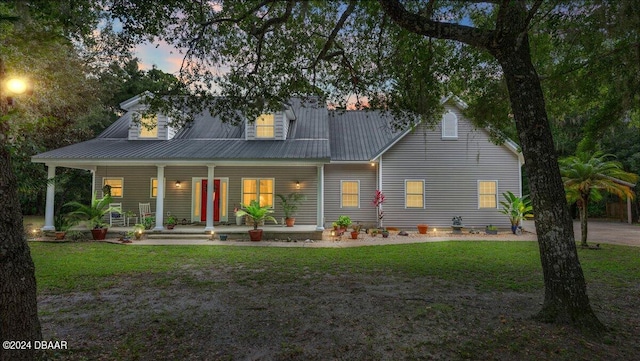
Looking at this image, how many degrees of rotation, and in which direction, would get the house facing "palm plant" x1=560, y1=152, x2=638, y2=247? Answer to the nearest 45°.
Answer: approximately 45° to its left

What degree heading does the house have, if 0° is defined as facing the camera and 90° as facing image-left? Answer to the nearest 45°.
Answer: approximately 0°

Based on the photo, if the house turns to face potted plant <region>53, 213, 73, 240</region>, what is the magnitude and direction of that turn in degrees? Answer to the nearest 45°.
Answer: approximately 90° to its right

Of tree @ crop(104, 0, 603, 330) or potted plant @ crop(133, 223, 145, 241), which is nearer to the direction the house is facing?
the tree

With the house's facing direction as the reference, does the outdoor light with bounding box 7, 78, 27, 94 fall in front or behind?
in front
